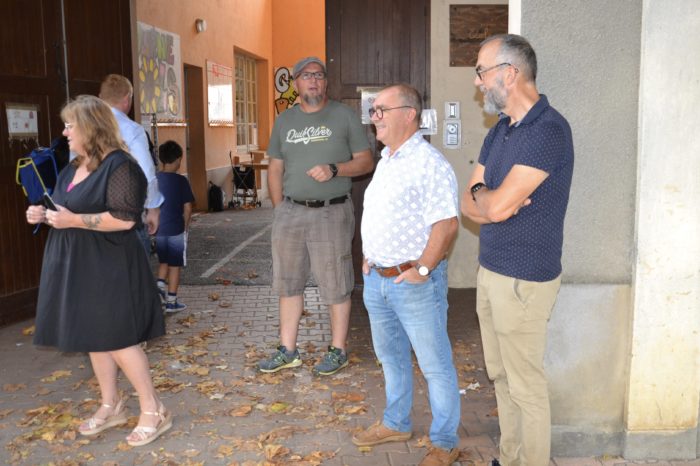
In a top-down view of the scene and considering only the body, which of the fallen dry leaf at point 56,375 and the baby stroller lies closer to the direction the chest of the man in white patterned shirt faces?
the fallen dry leaf

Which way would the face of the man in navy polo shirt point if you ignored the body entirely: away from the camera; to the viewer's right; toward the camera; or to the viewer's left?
to the viewer's left

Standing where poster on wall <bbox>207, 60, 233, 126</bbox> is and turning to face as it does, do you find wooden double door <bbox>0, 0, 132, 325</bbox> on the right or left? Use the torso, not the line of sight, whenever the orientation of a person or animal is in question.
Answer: on its right

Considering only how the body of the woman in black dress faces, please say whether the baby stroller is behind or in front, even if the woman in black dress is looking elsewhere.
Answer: behind

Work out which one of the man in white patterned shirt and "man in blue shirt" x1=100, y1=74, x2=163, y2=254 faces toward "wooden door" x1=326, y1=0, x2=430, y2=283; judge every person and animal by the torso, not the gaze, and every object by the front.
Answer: the man in blue shirt

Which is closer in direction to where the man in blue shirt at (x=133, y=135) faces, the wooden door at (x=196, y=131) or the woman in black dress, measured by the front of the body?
the wooden door

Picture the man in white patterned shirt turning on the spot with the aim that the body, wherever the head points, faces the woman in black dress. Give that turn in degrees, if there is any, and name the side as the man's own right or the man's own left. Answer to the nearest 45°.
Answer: approximately 45° to the man's own right

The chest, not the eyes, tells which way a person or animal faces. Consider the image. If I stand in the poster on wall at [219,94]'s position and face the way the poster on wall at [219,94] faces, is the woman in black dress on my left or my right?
on my right
